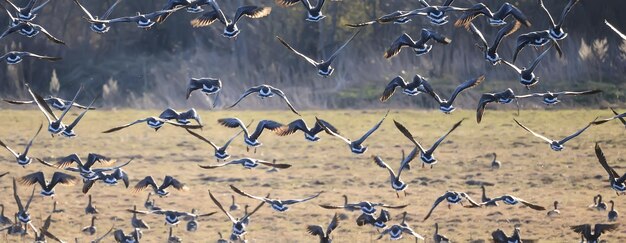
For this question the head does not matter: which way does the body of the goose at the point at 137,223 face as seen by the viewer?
to the viewer's left
